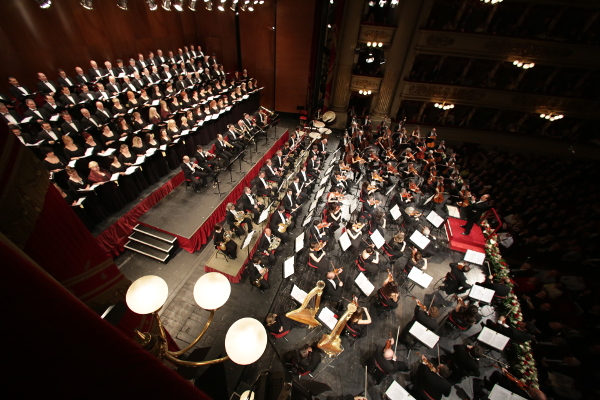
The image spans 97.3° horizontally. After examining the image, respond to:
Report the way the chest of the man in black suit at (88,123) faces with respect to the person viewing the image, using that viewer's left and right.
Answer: facing the viewer and to the right of the viewer

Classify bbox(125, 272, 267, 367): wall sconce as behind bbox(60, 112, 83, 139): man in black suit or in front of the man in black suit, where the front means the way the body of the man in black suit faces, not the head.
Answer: in front

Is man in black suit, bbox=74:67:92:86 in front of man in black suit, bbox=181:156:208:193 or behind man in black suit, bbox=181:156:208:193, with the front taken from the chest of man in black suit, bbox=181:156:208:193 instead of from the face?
behind

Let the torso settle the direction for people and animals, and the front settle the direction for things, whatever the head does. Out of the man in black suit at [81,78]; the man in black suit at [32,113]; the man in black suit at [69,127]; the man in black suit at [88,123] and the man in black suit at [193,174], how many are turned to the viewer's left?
0

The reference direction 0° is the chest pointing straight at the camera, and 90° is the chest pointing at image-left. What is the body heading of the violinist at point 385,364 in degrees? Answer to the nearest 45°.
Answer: approximately 225°

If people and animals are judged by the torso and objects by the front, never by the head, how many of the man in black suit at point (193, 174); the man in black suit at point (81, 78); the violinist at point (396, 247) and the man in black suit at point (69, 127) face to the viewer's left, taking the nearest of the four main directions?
0

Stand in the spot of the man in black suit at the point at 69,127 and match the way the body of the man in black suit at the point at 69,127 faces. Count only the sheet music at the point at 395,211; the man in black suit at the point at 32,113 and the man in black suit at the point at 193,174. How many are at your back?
1

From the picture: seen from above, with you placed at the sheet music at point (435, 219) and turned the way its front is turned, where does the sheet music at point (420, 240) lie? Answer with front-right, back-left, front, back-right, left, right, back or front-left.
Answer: front-left

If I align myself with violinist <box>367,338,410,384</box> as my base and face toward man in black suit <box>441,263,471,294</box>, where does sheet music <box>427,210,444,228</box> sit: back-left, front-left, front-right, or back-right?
front-left

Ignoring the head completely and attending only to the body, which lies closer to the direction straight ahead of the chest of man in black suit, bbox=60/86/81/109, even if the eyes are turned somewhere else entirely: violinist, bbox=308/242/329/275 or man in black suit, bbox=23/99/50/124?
the violinist

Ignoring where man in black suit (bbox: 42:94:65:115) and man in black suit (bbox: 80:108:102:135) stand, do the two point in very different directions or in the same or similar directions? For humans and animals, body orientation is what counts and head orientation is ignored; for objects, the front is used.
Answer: same or similar directions

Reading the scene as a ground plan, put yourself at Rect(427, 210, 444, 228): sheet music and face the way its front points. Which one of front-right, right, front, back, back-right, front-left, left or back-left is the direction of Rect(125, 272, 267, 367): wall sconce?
front-left

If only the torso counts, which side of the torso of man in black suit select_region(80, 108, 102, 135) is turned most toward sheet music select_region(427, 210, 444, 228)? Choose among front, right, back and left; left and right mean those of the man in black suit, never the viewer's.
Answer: front

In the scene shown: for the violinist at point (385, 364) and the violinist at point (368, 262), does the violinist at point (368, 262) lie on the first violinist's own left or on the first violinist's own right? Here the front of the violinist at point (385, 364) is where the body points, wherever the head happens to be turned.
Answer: on the first violinist's own left

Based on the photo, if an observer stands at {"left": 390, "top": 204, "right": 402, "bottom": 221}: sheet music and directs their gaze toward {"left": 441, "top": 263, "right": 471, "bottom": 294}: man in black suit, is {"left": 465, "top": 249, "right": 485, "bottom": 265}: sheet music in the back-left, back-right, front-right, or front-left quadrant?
front-left
